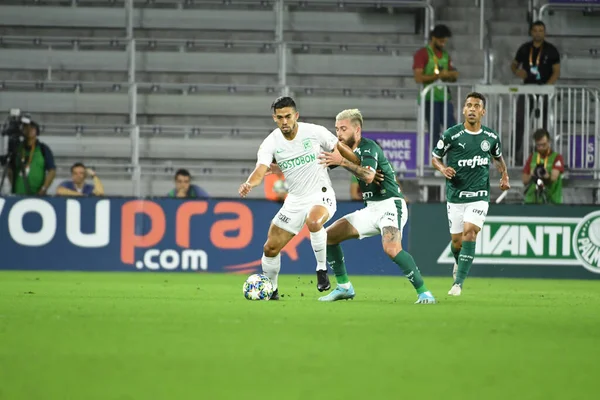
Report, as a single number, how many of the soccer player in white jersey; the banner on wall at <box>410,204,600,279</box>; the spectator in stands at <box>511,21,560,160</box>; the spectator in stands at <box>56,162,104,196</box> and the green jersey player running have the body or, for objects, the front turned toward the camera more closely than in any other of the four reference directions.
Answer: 5

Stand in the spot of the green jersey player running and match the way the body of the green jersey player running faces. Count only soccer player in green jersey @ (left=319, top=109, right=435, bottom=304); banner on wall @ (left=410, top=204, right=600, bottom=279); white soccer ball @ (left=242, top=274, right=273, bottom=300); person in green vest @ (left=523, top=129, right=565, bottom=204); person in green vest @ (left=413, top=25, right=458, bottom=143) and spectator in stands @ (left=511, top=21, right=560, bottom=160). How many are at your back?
4

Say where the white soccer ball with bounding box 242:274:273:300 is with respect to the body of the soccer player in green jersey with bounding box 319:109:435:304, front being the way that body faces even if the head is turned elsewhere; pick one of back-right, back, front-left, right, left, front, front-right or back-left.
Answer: front-right

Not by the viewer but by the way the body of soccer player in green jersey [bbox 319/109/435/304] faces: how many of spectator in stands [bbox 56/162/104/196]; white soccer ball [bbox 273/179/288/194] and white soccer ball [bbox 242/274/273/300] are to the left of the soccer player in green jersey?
0

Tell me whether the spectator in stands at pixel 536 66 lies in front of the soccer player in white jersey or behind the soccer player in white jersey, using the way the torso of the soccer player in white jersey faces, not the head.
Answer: behind

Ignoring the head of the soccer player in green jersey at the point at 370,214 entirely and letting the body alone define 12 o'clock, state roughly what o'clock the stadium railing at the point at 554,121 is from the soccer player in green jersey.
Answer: The stadium railing is roughly at 5 o'clock from the soccer player in green jersey.

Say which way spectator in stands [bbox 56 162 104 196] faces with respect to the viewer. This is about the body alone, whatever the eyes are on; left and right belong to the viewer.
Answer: facing the viewer

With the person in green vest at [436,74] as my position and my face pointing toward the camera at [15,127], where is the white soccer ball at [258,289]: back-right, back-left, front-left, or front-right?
front-left

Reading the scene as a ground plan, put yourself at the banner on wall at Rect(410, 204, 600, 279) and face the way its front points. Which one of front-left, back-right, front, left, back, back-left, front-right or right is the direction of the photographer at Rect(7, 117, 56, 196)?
right

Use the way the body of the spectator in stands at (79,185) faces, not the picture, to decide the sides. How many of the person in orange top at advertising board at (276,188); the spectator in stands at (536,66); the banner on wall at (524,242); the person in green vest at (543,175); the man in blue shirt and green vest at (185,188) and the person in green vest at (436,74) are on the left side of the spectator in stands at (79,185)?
6

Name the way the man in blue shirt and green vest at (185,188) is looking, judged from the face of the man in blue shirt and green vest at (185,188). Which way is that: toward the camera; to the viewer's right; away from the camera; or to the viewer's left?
toward the camera

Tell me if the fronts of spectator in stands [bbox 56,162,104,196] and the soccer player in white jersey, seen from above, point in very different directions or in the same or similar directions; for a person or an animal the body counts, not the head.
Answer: same or similar directions

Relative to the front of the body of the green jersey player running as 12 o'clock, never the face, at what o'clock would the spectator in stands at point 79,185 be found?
The spectator in stands is roughly at 4 o'clock from the green jersey player running.

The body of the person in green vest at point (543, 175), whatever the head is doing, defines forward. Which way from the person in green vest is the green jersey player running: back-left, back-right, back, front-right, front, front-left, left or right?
front

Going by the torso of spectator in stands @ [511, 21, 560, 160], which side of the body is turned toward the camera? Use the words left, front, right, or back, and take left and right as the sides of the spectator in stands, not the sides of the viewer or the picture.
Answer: front

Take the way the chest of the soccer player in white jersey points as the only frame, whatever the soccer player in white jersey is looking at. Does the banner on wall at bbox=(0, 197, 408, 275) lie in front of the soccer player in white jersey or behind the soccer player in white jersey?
behind

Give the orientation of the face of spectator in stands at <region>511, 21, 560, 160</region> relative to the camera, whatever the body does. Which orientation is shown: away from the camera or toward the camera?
toward the camera

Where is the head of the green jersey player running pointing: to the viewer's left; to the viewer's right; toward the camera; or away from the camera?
toward the camera
